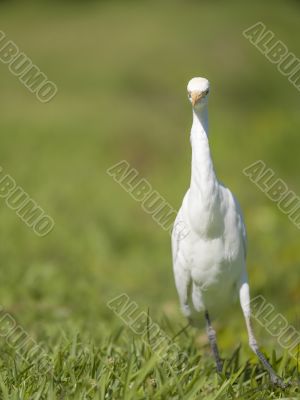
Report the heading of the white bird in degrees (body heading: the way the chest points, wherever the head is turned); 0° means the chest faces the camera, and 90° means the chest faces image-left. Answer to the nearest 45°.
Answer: approximately 0°
